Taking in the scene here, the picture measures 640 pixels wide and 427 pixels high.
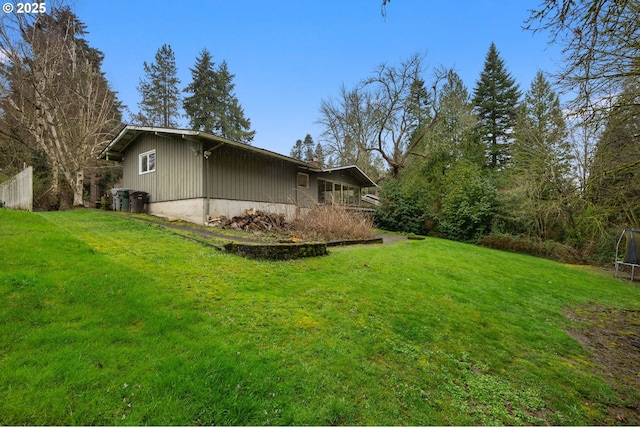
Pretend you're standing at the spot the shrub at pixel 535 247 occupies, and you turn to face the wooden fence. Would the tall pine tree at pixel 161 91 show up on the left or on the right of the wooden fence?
right
